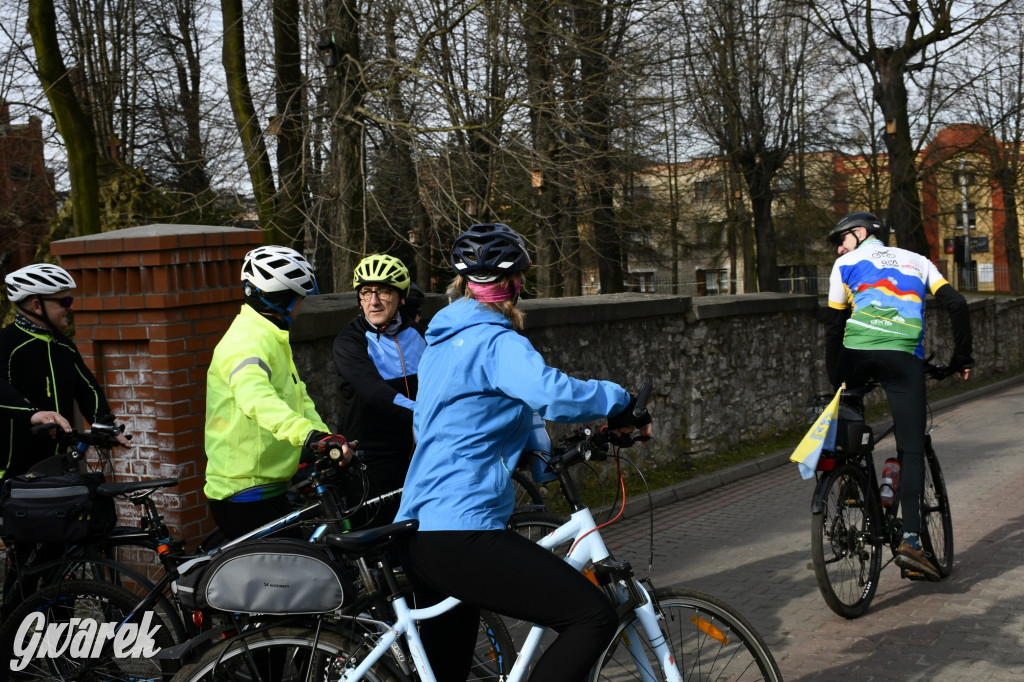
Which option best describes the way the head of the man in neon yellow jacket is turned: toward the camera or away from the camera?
away from the camera

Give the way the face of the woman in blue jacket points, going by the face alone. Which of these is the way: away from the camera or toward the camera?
away from the camera

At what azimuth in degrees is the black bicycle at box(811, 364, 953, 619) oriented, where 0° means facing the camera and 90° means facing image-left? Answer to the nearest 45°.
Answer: approximately 225°

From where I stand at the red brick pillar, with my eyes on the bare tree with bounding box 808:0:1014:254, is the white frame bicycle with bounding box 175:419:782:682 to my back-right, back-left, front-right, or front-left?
back-right

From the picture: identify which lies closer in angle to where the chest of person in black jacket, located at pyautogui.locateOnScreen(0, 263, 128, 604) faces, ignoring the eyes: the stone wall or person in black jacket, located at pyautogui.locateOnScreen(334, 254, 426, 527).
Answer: the person in black jacket

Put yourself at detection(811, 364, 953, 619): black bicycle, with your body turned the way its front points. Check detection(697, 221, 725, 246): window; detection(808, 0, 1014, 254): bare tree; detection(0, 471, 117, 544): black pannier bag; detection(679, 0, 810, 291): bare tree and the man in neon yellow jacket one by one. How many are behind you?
2

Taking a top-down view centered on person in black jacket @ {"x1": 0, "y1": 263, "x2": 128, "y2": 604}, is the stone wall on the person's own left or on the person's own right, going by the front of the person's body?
on the person's own left

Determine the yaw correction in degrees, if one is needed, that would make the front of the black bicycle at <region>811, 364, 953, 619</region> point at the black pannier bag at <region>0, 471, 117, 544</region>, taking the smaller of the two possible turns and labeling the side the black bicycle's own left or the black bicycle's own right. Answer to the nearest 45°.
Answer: approximately 180°

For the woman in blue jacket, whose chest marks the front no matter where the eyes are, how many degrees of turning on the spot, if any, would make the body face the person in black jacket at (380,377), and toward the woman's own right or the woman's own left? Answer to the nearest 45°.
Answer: approximately 45° to the woman's own left

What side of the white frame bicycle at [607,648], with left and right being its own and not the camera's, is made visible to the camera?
right

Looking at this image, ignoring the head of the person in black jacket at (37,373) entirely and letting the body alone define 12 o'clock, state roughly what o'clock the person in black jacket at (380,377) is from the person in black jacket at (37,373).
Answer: the person in black jacket at (380,377) is roughly at 11 o'clock from the person in black jacket at (37,373).

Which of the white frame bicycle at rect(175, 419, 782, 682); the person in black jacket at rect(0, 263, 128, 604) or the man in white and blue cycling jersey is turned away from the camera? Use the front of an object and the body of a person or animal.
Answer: the man in white and blue cycling jersey

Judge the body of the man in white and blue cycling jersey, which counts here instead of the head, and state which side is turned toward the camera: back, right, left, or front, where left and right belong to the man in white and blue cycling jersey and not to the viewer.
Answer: back
